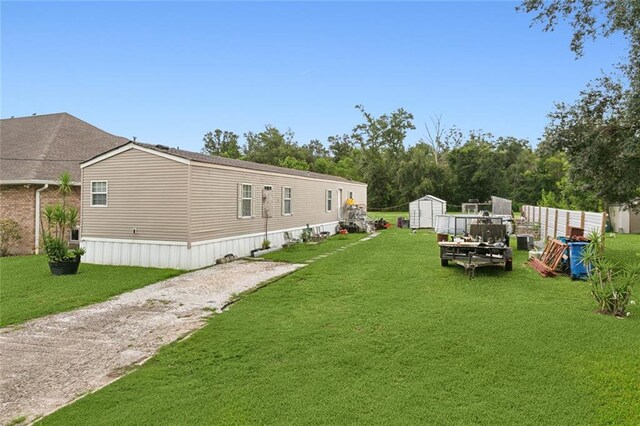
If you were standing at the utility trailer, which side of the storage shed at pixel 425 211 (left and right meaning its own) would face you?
front

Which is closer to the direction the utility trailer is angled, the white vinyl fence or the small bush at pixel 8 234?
the small bush

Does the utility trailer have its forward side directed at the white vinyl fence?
no

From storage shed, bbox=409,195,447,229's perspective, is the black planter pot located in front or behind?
in front

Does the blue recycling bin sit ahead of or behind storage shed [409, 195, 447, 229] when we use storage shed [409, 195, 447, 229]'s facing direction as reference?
ahead

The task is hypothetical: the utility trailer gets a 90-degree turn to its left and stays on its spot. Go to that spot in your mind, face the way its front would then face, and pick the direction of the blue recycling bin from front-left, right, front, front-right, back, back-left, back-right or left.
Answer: front

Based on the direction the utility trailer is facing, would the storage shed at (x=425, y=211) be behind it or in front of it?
behind

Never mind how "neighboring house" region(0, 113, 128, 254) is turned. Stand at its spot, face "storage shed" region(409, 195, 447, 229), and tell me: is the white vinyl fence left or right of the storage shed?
right

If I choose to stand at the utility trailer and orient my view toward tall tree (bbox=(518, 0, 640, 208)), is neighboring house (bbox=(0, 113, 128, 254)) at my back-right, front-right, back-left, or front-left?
back-left

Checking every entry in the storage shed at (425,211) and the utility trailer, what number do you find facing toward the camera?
2

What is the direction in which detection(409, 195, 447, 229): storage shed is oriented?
toward the camera

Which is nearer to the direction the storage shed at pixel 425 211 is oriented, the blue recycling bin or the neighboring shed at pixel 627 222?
the blue recycling bin

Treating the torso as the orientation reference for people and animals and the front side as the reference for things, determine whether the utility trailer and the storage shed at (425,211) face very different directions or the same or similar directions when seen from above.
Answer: same or similar directions

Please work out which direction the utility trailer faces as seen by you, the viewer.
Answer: facing the viewer

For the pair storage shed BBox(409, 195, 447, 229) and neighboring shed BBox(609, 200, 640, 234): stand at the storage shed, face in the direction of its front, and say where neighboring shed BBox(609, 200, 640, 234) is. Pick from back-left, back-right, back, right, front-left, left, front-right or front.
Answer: left

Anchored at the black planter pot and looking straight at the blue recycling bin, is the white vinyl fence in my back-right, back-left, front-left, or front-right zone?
front-left
